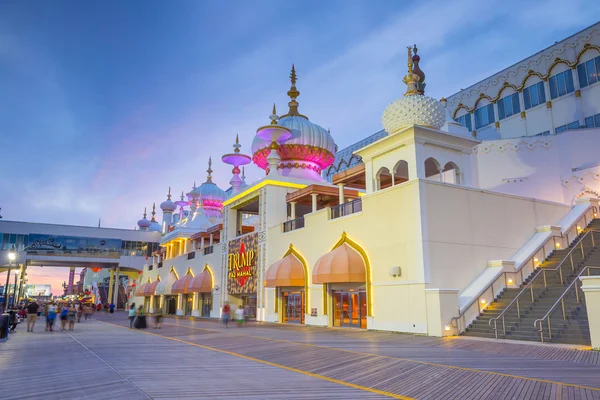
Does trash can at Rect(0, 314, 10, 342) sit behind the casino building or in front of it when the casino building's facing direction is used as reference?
in front

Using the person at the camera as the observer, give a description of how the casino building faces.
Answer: facing the viewer and to the left of the viewer
